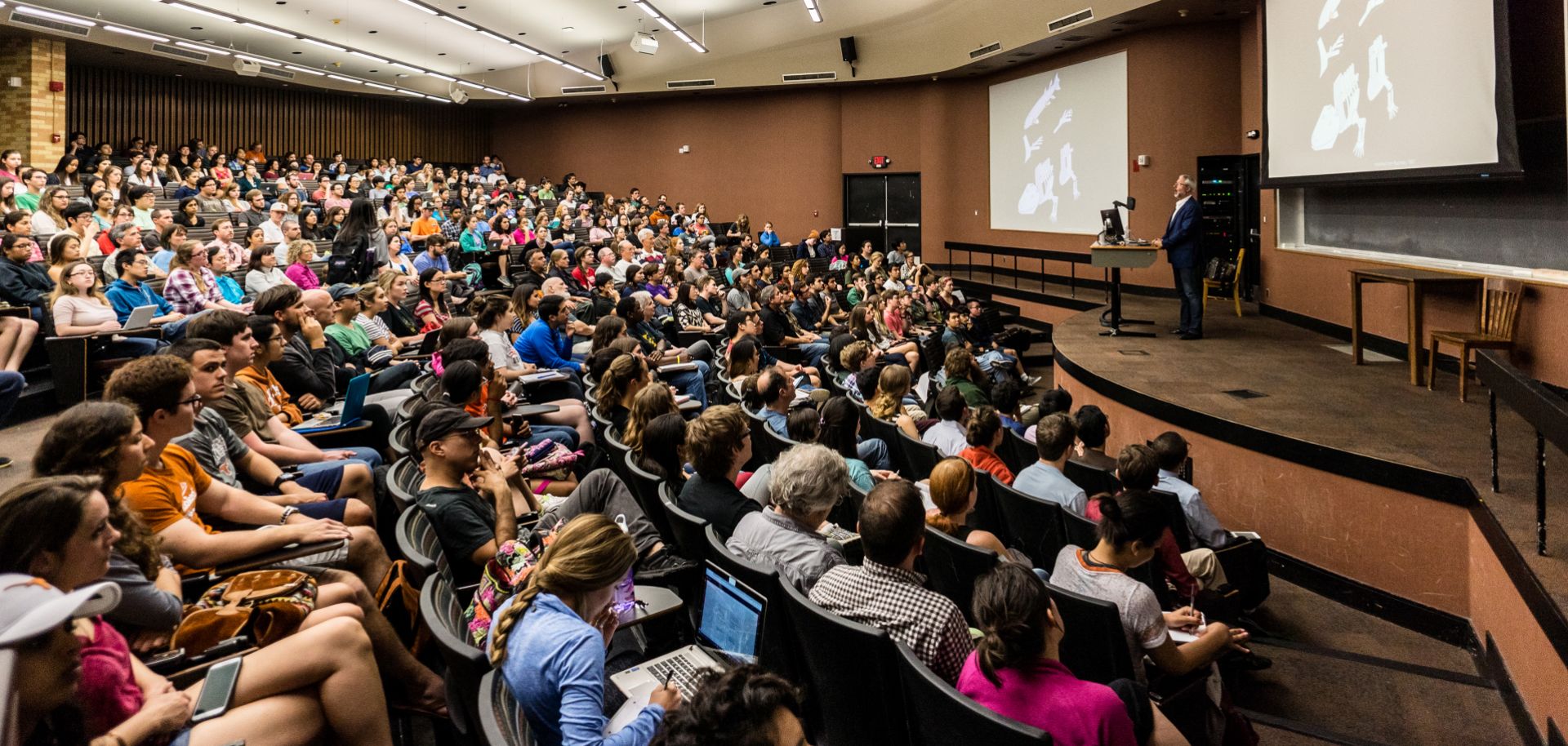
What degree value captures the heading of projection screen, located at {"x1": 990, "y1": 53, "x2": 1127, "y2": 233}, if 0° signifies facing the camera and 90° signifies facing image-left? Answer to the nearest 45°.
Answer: approximately 45°

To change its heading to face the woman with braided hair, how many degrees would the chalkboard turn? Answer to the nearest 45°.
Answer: approximately 45° to its left

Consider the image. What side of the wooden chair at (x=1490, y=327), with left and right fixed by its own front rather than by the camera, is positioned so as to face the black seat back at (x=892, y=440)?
front

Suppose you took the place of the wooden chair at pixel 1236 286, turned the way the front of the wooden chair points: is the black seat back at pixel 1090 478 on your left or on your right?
on your left

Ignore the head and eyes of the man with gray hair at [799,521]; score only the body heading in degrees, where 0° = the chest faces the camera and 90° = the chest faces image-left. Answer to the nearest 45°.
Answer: approximately 225°

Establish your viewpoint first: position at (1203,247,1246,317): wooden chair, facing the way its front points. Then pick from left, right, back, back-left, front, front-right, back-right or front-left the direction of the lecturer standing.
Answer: left

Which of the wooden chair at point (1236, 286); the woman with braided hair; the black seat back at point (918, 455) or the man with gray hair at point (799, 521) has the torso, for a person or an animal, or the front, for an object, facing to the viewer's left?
the wooden chair

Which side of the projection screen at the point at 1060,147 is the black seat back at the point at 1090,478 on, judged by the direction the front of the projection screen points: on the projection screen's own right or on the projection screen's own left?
on the projection screen's own left

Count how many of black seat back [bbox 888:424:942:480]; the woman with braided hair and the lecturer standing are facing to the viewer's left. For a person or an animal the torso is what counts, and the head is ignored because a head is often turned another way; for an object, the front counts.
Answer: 1

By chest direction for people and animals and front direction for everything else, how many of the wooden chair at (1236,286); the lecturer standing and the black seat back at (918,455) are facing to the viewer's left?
2

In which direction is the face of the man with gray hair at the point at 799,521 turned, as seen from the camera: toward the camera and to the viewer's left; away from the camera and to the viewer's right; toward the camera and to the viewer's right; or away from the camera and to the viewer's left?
away from the camera and to the viewer's right

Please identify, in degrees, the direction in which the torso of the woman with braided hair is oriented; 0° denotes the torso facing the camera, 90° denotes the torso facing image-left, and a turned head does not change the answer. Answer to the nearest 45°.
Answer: approximately 225°

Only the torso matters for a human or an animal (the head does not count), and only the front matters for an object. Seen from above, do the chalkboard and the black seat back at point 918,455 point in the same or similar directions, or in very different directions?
very different directions

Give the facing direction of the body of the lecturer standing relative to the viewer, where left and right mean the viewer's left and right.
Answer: facing to the left of the viewer
